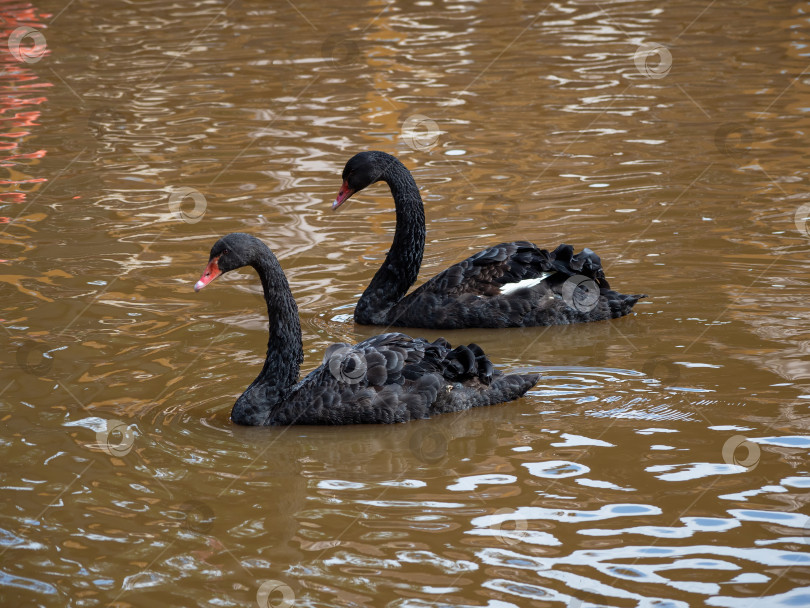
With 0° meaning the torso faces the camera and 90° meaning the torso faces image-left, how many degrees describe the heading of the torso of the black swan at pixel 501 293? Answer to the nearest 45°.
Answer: approximately 90°

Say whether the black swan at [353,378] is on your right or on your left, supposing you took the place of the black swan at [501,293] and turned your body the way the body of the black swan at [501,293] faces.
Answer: on your left

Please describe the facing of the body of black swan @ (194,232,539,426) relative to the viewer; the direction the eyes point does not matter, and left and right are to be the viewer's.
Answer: facing to the left of the viewer

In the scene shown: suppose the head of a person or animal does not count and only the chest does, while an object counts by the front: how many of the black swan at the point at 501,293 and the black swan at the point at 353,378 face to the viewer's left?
2

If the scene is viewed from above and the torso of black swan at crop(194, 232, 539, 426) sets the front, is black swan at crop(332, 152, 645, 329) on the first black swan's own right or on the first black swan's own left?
on the first black swan's own right
